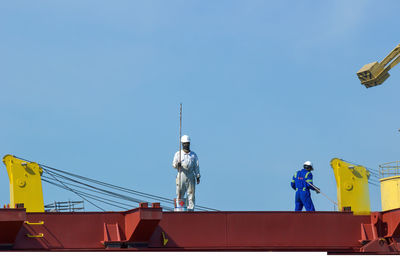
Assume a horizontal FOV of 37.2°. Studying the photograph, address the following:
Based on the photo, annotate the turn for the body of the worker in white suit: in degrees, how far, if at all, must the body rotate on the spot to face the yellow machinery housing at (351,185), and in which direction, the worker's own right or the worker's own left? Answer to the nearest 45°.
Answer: approximately 90° to the worker's own left

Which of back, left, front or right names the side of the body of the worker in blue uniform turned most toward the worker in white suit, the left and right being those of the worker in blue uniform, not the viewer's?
back

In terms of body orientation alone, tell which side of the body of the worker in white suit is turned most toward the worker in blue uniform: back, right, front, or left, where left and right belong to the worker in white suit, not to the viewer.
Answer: left

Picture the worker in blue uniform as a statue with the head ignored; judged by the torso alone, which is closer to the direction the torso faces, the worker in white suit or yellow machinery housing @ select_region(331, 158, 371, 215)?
the yellow machinery housing

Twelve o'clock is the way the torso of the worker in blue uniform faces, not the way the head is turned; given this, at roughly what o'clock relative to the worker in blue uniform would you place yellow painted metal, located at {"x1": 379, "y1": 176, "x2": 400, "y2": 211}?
The yellow painted metal is roughly at 12 o'clock from the worker in blue uniform.

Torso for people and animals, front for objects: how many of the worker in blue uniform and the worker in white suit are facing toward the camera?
1

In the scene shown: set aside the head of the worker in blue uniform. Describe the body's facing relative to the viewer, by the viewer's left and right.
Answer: facing away from the viewer and to the right of the viewer

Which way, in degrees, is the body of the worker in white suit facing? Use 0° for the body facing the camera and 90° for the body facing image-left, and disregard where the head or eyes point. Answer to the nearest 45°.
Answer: approximately 0°

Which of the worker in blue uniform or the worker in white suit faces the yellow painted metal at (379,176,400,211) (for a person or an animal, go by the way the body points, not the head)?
the worker in blue uniform

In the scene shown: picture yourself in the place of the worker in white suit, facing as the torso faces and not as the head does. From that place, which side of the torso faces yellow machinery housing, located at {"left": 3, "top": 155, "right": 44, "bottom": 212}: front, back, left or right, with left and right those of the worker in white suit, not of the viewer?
right
